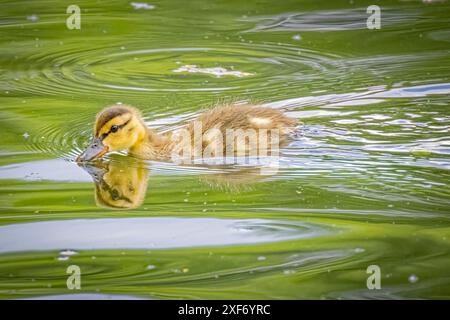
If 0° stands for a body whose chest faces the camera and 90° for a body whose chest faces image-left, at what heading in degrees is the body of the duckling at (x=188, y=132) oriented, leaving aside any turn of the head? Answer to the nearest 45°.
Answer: approximately 90°
